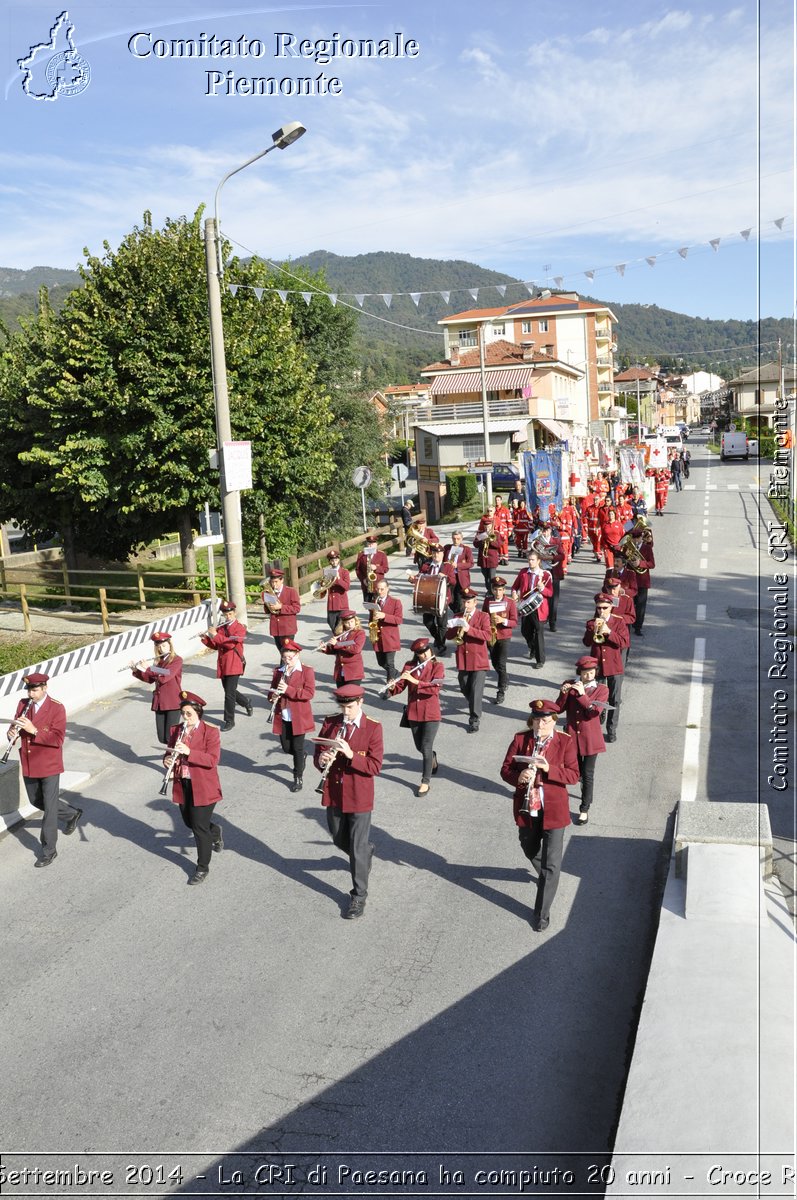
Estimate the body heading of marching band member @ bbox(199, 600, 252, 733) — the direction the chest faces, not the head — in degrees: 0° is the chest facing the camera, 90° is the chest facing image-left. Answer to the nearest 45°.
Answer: approximately 45°

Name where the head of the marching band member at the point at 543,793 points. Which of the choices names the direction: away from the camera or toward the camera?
toward the camera

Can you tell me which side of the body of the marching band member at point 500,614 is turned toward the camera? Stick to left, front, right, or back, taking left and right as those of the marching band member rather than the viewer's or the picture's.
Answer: front

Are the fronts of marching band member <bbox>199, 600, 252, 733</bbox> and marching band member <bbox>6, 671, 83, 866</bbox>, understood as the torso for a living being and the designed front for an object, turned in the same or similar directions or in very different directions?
same or similar directions

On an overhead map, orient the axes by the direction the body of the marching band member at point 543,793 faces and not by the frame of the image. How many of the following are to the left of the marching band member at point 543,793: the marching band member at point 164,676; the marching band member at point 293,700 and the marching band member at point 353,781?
0

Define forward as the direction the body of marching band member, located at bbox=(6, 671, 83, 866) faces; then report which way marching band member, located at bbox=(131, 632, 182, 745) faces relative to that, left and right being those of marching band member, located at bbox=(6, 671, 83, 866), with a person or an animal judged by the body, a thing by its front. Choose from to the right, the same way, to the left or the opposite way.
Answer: the same way

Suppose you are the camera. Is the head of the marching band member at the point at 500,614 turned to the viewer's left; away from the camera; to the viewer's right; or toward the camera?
toward the camera

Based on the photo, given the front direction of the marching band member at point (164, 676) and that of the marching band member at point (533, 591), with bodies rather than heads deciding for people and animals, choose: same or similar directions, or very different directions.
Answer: same or similar directions

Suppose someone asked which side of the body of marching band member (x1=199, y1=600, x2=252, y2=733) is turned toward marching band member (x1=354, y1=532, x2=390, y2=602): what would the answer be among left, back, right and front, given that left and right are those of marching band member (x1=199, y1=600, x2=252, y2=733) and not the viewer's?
back

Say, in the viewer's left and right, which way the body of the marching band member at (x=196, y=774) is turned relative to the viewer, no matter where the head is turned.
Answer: facing the viewer and to the left of the viewer

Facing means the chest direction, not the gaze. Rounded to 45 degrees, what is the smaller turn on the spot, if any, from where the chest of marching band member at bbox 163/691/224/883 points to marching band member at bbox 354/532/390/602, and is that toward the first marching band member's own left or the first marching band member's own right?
approximately 135° to the first marching band member's own right

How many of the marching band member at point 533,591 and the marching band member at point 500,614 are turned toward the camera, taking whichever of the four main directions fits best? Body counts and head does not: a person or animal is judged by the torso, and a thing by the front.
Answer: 2

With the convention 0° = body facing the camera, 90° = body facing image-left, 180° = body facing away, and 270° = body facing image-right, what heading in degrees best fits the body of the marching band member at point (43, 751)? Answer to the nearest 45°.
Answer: approximately 45°

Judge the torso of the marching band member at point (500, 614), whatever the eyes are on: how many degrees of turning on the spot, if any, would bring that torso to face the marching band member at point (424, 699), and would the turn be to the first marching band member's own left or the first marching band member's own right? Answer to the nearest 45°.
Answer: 0° — they already face them

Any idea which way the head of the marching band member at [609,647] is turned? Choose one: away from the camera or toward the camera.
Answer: toward the camera
